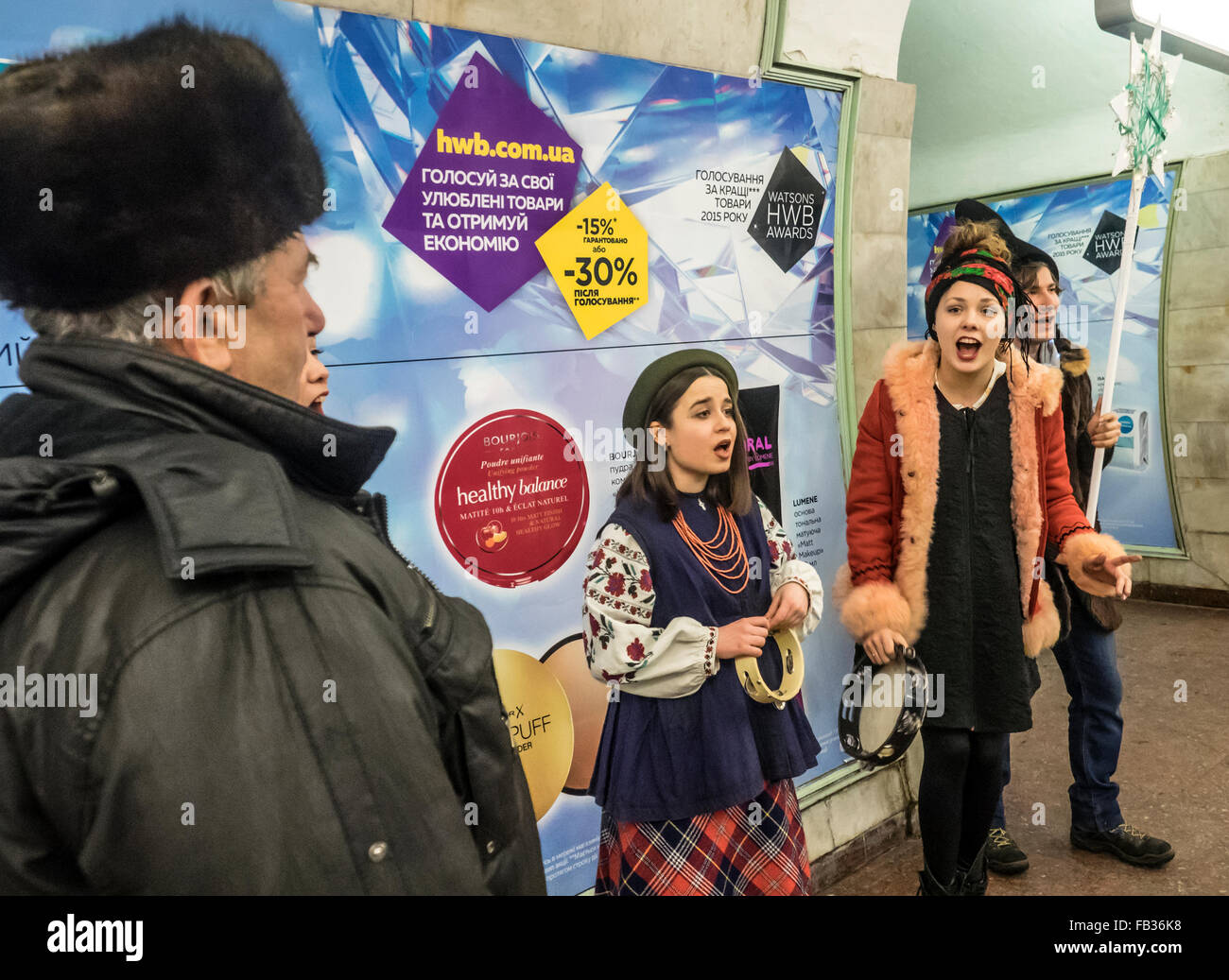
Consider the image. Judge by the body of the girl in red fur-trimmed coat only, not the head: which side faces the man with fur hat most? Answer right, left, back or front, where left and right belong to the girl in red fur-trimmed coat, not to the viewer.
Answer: front

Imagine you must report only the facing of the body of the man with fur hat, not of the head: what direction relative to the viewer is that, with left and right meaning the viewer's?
facing away from the viewer and to the right of the viewer

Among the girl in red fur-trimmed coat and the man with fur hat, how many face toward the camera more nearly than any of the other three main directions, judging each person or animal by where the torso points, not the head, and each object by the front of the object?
1

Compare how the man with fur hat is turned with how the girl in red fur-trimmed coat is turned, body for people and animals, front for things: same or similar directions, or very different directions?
very different directions

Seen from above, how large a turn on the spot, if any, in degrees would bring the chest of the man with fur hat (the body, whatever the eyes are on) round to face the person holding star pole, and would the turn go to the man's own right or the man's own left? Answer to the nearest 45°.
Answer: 0° — they already face them

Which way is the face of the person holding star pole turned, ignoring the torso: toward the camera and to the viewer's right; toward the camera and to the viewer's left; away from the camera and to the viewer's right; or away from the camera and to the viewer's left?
toward the camera and to the viewer's left

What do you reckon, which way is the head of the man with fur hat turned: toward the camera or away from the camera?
away from the camera

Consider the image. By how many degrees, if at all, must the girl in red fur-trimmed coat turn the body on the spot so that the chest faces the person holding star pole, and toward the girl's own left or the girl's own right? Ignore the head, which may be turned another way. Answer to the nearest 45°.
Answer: approximately 135° to the girl's own left

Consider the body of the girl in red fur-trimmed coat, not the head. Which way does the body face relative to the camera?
toward the camera

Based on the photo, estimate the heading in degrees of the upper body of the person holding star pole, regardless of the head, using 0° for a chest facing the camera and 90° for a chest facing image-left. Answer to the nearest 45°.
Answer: approximately 315°

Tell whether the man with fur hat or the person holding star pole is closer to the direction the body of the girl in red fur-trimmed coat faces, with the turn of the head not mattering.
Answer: the man with fur hat

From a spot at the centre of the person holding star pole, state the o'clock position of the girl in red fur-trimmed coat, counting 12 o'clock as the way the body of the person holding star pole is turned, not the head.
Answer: The girl in red fur-trimmed coat is roughly at 2 o'clock from the person holding star pole.
